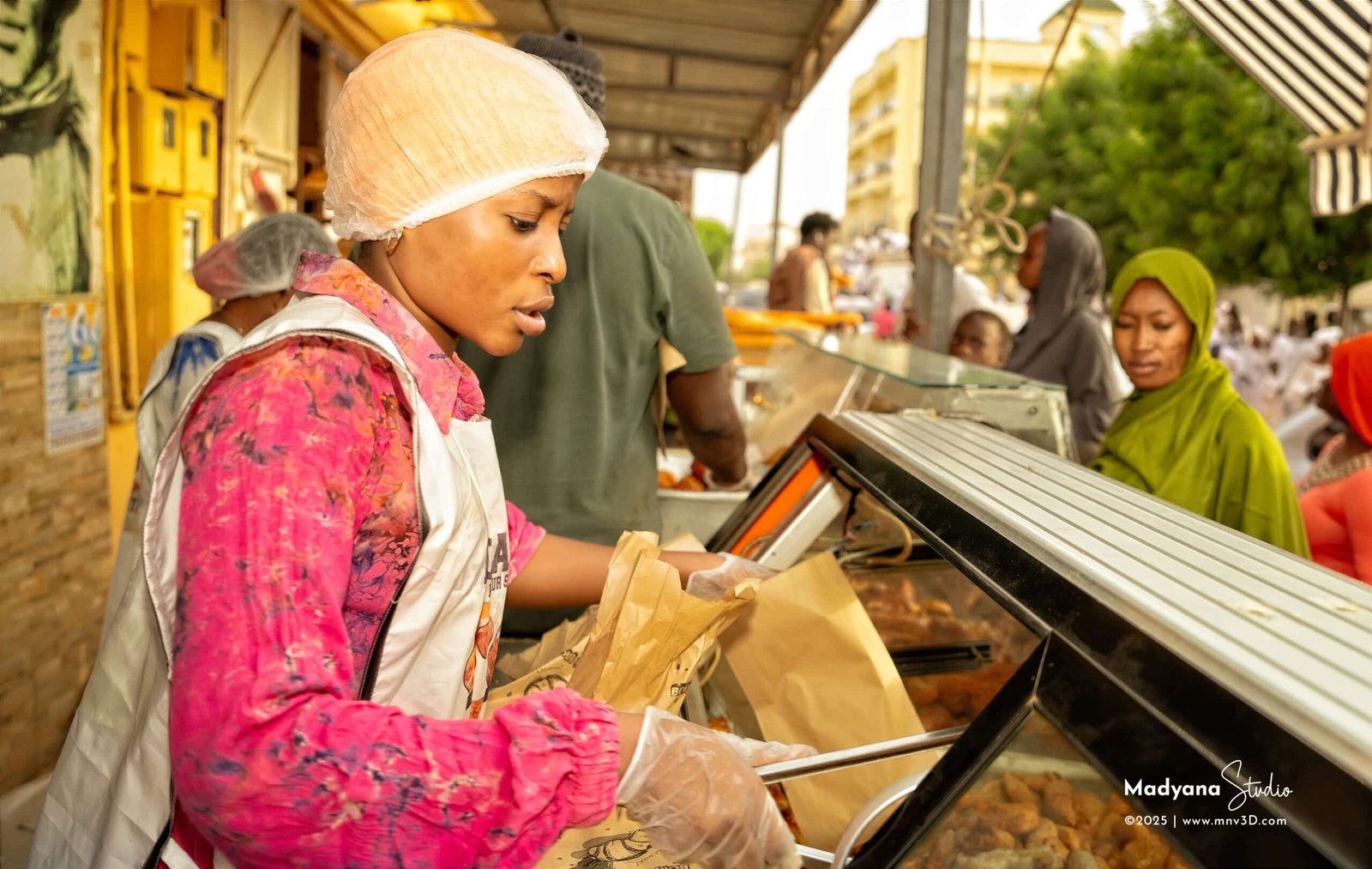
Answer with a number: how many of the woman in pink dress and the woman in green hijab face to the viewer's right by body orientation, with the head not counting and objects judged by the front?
1

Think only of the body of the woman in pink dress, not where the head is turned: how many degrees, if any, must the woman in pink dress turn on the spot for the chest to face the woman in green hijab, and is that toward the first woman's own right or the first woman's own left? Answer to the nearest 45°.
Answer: approximately 45° to the first woman's own left

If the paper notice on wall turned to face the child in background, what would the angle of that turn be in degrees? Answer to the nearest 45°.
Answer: approximately 45° to its left

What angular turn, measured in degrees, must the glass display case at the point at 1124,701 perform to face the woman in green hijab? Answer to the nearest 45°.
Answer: approximately 45° to its left

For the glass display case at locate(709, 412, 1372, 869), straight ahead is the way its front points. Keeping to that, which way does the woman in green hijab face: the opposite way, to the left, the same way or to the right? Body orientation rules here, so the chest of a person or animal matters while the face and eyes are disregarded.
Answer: the opposite way

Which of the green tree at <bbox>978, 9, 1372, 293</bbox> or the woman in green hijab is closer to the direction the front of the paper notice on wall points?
the woman in green hijab

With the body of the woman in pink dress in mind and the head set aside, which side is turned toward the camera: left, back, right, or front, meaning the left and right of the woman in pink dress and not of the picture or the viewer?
right
